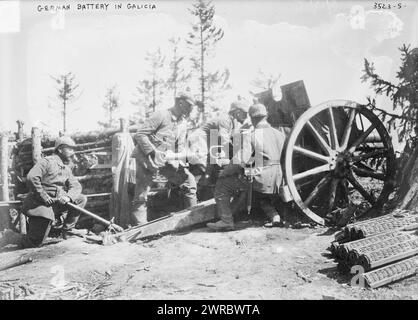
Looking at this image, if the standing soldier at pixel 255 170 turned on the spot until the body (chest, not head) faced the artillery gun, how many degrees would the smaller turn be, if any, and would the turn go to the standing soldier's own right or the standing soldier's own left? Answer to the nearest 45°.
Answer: approximately 90° to the standing soldier's own right

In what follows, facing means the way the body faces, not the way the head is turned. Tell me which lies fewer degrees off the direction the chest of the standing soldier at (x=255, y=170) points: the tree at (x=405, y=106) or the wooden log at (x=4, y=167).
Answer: the wooden log

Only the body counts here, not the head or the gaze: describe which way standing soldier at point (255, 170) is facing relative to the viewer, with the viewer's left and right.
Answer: facing away from the viewer and to the left of the viewer

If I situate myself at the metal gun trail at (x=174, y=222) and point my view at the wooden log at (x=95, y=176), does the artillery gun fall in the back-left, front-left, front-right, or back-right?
back-right

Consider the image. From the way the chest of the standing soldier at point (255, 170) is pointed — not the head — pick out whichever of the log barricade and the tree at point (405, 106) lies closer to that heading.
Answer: the log barricade

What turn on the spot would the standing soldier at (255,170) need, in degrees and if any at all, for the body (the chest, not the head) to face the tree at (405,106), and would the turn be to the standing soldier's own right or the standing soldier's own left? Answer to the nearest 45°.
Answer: approximately 135° to the standing soldier's own right

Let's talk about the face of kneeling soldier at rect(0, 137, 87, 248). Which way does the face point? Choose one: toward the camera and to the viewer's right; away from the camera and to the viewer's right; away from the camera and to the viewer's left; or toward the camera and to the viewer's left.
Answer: toward the camera and to the viewer's right
